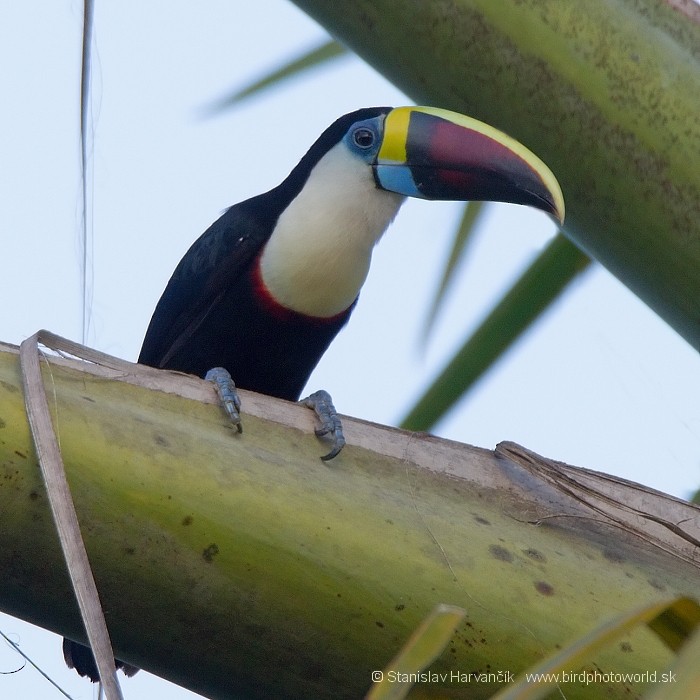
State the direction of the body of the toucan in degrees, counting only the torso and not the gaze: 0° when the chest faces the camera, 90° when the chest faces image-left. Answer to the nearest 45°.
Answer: approximately 315°
